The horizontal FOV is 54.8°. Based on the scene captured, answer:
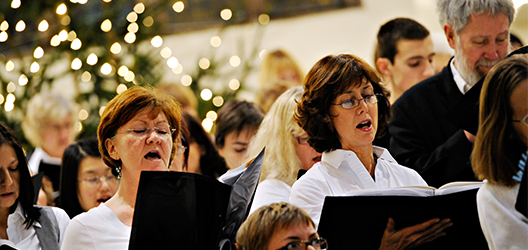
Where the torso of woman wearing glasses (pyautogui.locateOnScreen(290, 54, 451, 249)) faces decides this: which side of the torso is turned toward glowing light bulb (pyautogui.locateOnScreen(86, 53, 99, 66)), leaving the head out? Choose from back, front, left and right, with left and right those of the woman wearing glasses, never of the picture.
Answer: back

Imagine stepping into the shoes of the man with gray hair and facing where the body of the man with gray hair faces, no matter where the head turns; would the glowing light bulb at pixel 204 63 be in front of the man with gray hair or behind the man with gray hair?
behind

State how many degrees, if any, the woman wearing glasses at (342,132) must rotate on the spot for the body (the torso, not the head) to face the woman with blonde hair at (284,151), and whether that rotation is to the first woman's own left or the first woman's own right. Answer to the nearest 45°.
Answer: approximately 180°

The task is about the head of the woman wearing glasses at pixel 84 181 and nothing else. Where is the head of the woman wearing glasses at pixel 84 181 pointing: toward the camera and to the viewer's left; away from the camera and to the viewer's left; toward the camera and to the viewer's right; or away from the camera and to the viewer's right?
toward the camera and to the viewer's right

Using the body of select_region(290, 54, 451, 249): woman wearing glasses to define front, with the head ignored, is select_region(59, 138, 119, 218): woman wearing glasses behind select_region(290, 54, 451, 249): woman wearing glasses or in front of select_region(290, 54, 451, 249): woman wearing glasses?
behind

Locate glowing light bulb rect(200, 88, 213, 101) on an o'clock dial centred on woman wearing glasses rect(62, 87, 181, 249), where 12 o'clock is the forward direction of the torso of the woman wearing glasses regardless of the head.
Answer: The glowing light bulb is roughly at 8 o'clock from the woman wearing glasses.

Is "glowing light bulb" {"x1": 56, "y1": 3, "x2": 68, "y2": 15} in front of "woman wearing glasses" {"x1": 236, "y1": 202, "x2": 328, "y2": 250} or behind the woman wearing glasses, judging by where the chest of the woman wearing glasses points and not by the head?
behind
